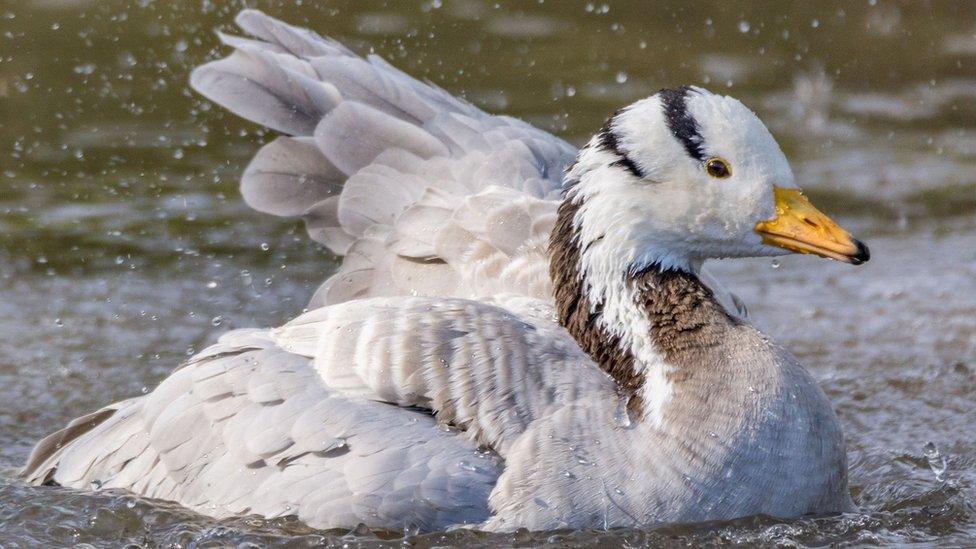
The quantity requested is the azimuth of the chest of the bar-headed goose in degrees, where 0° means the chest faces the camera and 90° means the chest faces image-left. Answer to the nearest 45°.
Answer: approximately 270°

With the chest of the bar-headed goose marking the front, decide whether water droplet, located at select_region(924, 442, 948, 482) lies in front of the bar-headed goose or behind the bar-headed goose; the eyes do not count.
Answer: in front
